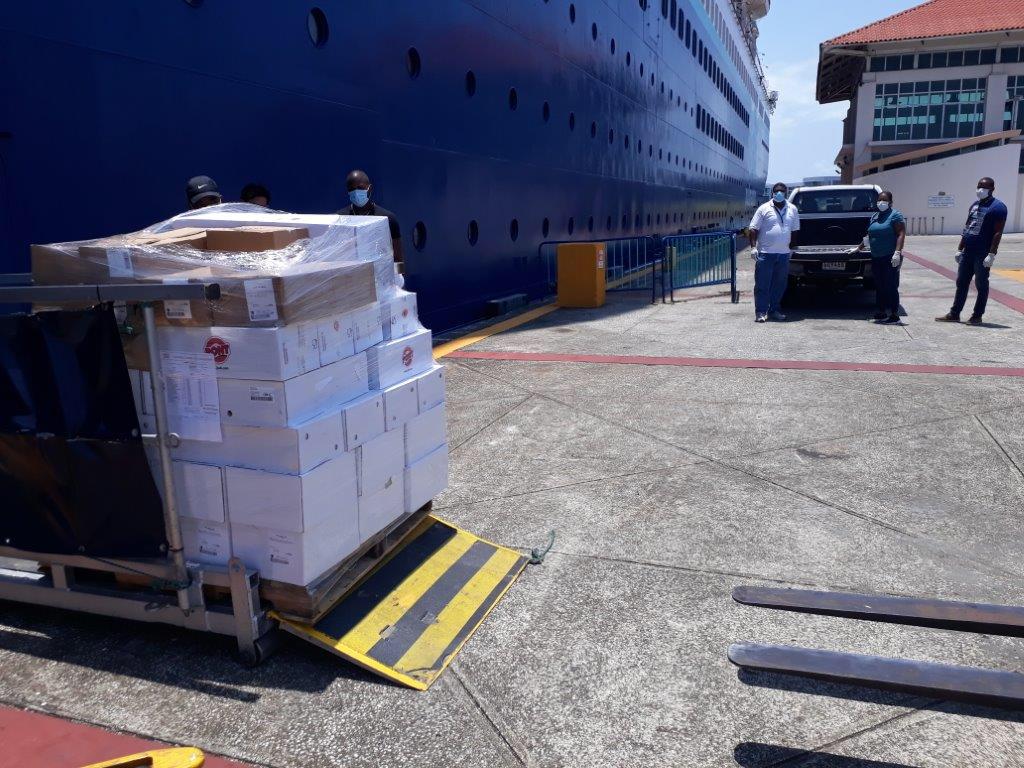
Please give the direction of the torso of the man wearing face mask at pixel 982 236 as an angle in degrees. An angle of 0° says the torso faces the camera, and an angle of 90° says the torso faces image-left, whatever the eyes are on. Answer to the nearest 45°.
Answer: approximately 45°
